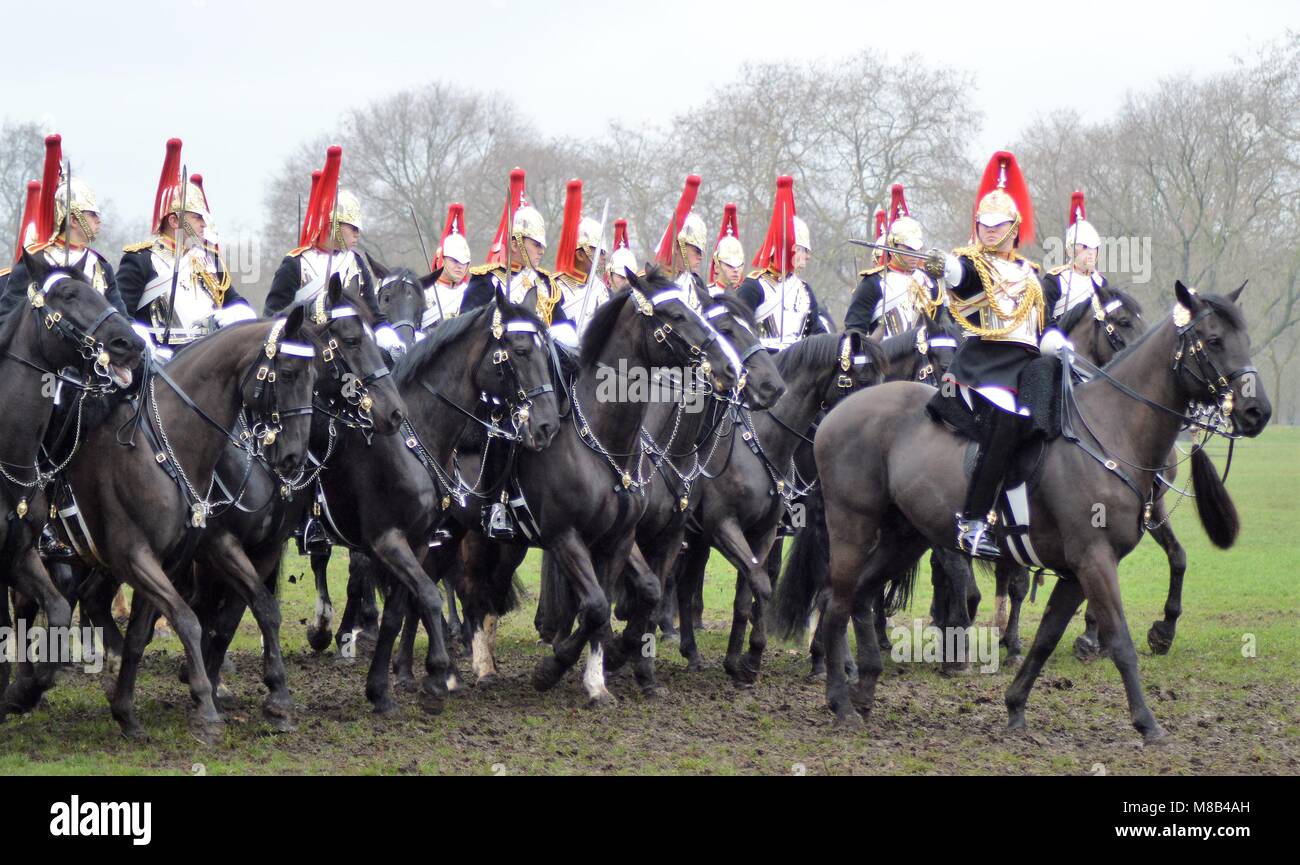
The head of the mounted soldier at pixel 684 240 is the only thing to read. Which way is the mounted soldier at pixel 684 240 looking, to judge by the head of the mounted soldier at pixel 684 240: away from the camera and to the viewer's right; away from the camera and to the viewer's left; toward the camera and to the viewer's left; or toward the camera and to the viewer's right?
toward the camera and to the viewer's right

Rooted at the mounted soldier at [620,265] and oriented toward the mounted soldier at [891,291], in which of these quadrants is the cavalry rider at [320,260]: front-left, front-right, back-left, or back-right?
back-right

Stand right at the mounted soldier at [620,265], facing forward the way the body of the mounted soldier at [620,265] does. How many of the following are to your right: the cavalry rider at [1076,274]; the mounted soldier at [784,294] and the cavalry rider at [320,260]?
1

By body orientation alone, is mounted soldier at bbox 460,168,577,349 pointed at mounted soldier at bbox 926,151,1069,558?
yes

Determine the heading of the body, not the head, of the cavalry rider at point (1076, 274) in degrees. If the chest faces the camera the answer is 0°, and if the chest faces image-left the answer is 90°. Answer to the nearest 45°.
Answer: approximately 315°

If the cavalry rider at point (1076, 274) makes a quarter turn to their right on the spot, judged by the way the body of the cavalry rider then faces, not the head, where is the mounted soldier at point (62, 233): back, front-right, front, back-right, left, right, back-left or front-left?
front

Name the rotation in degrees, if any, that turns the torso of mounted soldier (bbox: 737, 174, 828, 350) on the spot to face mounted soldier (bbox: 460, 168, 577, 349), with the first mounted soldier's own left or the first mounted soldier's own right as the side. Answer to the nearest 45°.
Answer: approximately 90° to the first mounted soldier's own right

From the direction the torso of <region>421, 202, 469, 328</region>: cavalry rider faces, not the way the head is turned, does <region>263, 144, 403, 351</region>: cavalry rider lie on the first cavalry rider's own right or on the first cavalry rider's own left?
on the first cavalry rider's own right

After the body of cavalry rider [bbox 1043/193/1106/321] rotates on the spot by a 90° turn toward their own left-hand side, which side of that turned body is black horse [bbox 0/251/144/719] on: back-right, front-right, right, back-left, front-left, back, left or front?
back
